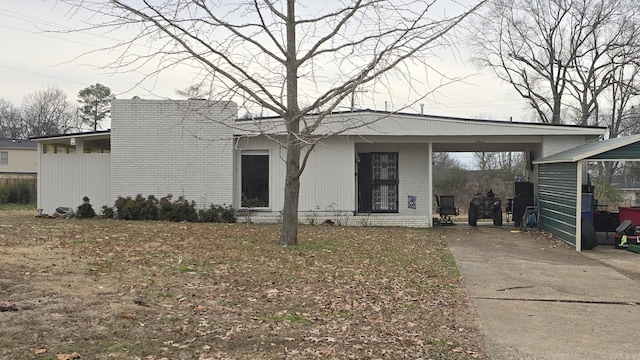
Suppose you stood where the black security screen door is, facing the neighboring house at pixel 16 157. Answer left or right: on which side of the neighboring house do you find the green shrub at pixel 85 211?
left

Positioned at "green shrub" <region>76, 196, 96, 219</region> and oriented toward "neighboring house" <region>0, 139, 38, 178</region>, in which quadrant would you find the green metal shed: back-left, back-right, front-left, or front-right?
back-right

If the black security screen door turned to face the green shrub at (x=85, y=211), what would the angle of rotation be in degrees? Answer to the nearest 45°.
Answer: approximately 90° to its right

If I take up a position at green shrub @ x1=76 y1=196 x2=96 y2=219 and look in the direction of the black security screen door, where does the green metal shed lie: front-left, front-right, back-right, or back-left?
front-right

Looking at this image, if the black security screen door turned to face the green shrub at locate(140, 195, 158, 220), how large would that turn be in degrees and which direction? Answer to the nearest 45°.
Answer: approximately 90° to its right

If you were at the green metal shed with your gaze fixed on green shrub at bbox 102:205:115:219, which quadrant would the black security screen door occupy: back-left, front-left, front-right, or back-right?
front-right

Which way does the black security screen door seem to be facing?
toward the camera

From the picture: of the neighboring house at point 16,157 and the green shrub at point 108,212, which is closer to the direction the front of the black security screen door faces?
the green shrub

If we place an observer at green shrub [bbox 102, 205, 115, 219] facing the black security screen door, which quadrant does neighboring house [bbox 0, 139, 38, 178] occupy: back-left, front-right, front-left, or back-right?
back-left

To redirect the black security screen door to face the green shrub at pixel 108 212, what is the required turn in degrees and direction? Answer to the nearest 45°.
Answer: approximately 90° to its right

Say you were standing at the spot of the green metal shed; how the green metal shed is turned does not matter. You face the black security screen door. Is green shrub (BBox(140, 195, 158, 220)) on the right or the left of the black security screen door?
left

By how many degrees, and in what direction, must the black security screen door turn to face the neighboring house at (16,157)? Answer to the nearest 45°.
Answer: approximately 135° to its right

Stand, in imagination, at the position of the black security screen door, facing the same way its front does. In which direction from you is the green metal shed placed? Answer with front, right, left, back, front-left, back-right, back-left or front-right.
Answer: front-left

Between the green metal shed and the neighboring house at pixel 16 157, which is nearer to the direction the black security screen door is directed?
the green metal shed
